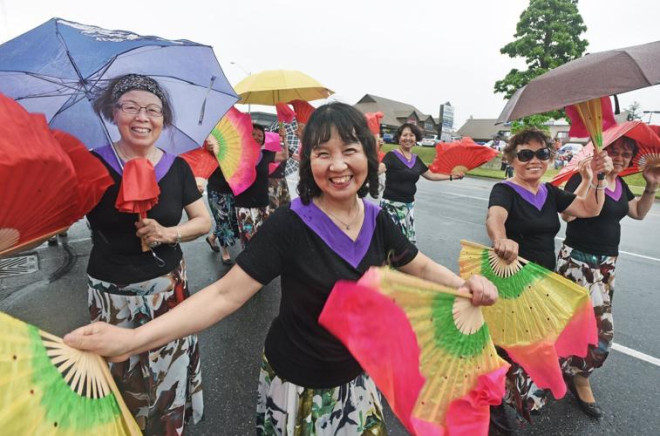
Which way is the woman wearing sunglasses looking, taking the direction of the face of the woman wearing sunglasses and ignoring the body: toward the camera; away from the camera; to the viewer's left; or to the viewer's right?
toward the camera

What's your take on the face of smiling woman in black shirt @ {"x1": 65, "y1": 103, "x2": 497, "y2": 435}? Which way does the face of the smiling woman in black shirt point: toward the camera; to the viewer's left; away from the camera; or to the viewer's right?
toward the camera

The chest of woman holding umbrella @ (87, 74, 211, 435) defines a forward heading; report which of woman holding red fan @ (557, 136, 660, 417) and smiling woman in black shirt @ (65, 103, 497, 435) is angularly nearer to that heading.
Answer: the smiling woman in black shirt

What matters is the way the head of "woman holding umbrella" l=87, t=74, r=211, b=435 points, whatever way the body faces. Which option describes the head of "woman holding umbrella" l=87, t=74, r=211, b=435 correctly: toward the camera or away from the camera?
toward the camera

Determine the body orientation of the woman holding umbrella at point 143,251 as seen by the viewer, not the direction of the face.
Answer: toward the camera

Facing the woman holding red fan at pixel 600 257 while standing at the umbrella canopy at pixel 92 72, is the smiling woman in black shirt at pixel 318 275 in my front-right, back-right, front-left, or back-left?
front-right

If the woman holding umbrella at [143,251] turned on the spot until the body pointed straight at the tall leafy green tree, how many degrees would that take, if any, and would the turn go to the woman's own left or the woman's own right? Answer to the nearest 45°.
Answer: approximately 135° to the woman's own left

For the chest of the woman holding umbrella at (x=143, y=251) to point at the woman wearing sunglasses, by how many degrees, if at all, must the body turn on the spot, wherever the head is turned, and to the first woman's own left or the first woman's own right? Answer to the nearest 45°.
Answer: approximately 90° to the first woman's own left

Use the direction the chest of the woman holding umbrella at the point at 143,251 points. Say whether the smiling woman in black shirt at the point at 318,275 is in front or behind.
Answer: in front

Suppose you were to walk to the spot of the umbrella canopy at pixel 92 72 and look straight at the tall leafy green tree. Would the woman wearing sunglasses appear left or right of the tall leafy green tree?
right

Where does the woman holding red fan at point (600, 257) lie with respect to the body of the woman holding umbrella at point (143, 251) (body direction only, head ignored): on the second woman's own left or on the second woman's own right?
on the second woman's own left
